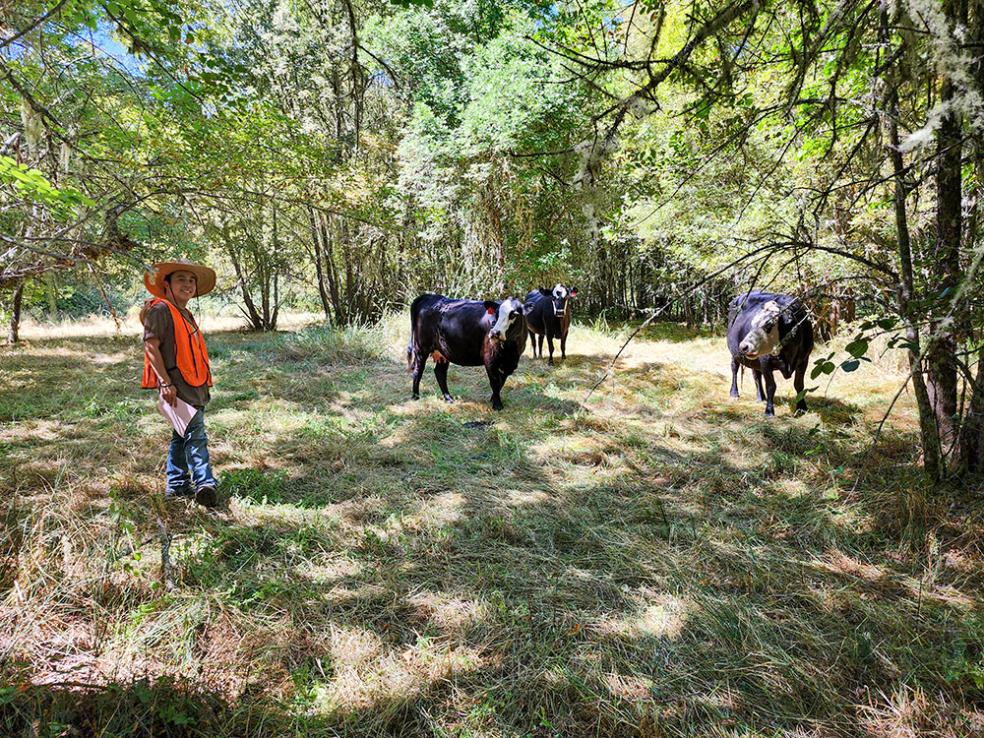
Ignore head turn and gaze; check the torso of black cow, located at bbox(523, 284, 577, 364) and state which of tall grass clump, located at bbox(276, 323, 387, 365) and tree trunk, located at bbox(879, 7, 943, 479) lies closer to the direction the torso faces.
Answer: the tree trunk

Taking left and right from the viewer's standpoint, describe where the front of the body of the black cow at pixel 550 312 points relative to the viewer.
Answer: facing the viewer and to the right of the viewer

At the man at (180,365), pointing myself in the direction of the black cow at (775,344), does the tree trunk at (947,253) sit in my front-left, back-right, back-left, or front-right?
front-right

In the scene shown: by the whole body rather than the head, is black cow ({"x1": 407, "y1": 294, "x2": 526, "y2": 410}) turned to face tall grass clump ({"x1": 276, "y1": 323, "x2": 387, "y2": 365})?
no

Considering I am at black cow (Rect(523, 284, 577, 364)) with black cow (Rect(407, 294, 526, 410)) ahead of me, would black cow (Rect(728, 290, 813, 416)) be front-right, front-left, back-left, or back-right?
front-left

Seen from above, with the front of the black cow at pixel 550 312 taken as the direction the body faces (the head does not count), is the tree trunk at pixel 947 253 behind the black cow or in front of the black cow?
in front

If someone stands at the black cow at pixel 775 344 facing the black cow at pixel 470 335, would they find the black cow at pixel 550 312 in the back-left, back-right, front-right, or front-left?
front-right

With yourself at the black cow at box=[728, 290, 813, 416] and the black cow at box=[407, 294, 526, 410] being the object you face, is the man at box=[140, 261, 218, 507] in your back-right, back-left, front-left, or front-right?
front-left

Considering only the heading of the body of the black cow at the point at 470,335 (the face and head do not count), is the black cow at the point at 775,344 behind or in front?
in front

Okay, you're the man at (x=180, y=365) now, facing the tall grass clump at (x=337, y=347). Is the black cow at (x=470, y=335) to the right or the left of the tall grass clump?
right
